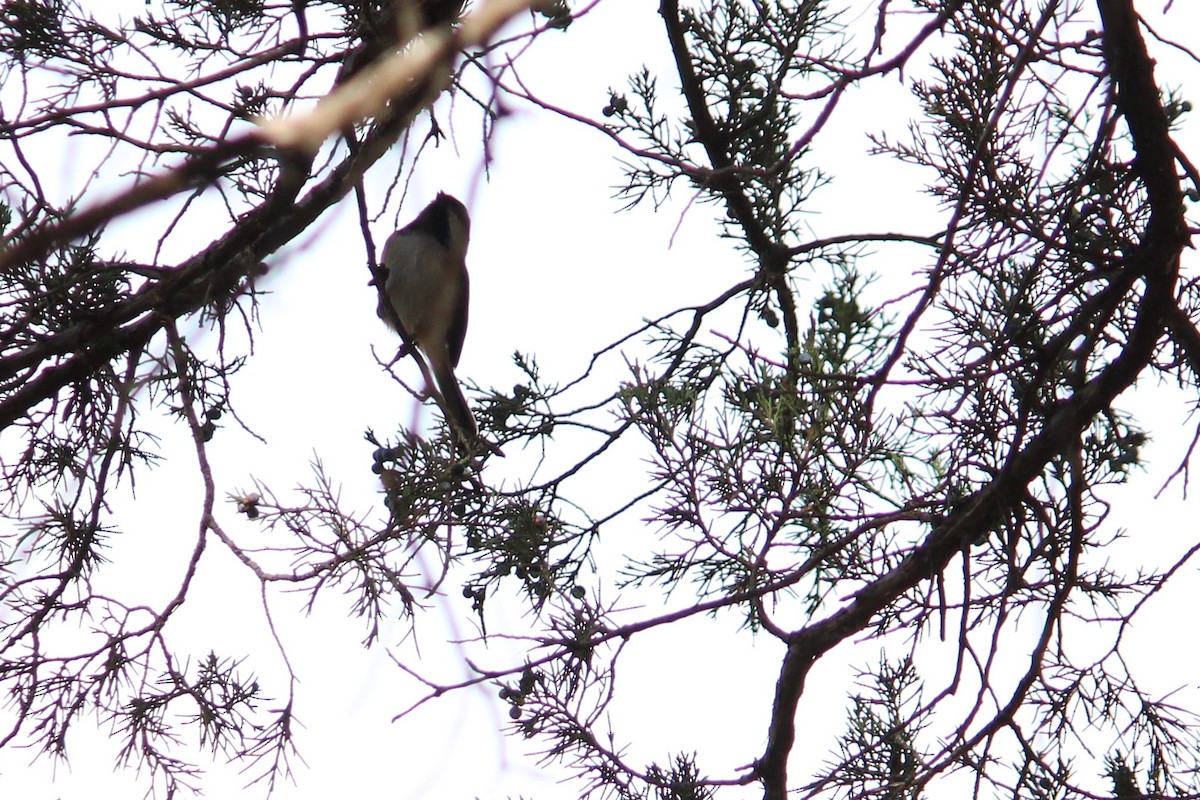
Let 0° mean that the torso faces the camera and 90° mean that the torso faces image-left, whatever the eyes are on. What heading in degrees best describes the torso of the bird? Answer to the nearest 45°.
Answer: approximately 45°
